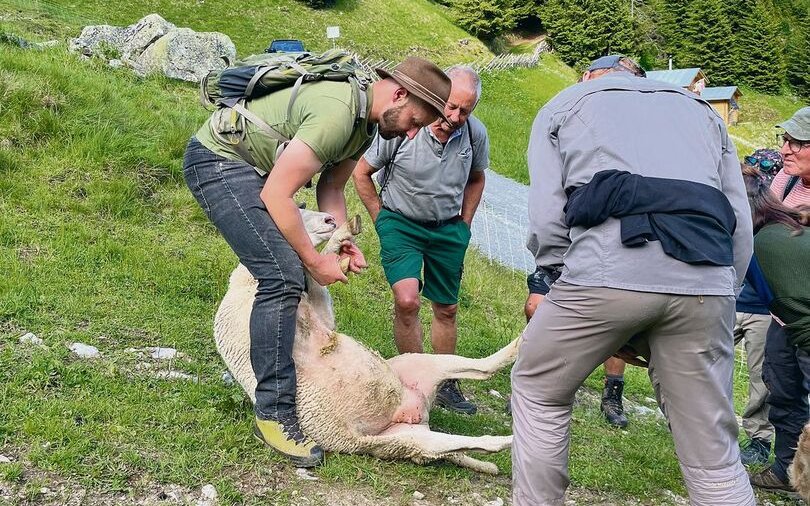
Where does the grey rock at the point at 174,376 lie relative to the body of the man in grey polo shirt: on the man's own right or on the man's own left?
on the man's own right

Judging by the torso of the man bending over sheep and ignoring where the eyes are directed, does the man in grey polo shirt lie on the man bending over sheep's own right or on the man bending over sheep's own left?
on the man bending over sheep's own left

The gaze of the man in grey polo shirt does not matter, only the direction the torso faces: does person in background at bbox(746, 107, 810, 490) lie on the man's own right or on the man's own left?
on the man's own left

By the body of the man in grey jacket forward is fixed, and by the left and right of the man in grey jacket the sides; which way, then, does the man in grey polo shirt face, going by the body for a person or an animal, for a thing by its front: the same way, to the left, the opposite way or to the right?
the opposite way

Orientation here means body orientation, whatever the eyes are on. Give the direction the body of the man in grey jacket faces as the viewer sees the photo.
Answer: away from the camera

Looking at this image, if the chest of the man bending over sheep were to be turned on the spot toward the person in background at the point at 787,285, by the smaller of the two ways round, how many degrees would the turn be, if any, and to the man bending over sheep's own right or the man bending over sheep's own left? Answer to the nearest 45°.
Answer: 0° — they already face them

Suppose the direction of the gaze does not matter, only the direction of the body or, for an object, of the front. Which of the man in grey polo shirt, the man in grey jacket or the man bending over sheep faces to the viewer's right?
the man bending over sheep

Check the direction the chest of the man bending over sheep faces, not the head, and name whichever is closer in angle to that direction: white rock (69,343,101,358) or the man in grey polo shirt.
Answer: the man in grey polo shirt

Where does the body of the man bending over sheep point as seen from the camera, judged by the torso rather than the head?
to the viewer's right

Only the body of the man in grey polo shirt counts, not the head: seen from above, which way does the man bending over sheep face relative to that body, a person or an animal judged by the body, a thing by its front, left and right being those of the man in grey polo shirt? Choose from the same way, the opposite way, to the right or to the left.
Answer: to the left

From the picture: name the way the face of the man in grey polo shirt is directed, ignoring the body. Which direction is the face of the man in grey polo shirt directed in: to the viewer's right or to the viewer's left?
to the viewer's left

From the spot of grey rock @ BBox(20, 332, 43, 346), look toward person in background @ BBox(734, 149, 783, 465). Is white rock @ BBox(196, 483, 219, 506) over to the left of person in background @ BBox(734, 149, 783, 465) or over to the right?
right
